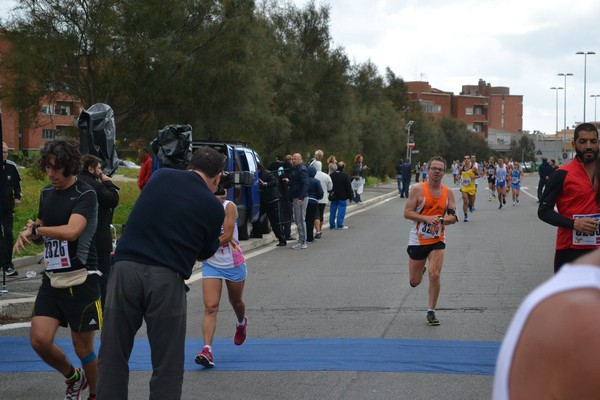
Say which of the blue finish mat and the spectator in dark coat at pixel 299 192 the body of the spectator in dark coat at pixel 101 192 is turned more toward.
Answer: the blue finish mat
